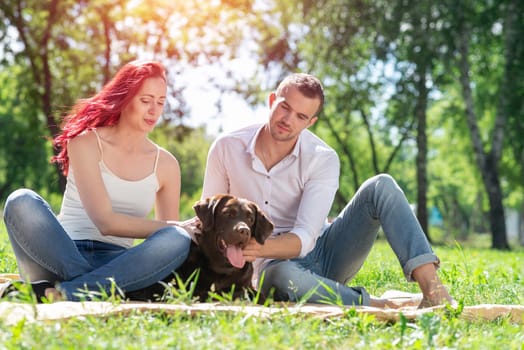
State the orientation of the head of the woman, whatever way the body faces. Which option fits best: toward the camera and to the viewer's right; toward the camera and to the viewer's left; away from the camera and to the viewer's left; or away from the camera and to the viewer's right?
toward the camera and to the viewer's right

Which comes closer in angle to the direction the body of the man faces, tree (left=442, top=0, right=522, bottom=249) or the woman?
the woman

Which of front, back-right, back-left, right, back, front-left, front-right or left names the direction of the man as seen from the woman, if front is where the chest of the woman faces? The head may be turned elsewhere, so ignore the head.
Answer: left

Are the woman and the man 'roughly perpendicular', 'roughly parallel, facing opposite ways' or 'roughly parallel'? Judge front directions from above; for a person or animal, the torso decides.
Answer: roughly parallel

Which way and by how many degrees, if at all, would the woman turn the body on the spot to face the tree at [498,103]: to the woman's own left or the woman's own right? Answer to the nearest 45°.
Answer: approximately 135° to the woman's own left

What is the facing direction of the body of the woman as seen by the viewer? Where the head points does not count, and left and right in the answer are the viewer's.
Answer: facing the viewer

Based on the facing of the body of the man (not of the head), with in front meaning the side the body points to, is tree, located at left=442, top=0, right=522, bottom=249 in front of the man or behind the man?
behind

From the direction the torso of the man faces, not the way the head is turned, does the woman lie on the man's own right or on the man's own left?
on the man's own right

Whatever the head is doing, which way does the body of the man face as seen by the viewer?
toward the camera

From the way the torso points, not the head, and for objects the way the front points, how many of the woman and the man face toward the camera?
2
